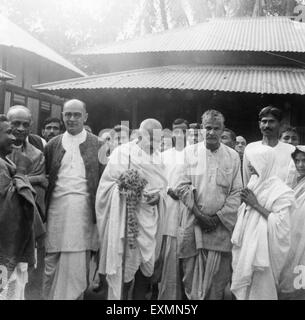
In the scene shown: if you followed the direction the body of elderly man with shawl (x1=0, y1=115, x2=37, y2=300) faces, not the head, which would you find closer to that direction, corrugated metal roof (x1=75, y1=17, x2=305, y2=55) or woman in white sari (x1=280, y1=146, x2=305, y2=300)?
the woman in white sari

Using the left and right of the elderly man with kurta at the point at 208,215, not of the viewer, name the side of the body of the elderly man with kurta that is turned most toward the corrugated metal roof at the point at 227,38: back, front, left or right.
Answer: back

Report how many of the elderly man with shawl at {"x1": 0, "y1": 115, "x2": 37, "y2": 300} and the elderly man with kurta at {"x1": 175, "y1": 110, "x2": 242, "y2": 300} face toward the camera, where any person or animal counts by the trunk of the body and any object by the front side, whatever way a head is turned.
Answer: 1

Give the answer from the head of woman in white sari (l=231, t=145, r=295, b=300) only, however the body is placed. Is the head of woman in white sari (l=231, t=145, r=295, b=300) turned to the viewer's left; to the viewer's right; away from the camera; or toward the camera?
to the viewer's left

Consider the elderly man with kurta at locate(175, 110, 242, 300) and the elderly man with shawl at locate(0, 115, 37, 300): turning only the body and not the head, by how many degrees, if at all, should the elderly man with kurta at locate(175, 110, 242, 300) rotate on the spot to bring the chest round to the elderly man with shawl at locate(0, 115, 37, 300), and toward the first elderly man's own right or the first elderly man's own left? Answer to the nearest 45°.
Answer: approximately 45° to the first elderly man's own right

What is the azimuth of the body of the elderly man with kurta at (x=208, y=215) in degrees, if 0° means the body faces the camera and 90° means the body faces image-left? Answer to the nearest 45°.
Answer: approximately 0°

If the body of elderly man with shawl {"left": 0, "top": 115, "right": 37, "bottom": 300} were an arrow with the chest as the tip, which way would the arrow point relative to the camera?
to the viewer's right
